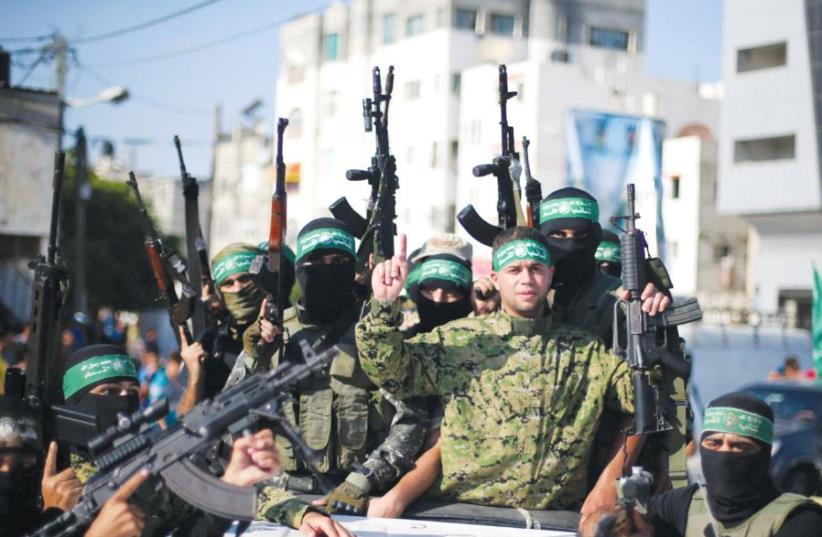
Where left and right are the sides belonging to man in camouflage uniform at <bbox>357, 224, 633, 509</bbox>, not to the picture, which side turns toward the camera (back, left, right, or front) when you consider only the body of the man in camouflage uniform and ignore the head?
front

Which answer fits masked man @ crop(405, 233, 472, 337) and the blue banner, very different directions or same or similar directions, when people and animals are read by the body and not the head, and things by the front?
same or similar directions

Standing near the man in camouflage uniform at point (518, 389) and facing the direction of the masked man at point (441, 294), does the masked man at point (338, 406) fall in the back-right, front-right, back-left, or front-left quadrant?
front-left

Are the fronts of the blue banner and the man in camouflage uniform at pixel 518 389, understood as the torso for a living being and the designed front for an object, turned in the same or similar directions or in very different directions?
same or similar directions

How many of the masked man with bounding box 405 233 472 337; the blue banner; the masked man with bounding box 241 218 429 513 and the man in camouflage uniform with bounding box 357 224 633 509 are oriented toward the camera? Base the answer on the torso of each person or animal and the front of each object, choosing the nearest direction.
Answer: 4

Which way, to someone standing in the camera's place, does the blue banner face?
facing the viewer

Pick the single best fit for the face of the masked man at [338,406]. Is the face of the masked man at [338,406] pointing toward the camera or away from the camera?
toward the camera

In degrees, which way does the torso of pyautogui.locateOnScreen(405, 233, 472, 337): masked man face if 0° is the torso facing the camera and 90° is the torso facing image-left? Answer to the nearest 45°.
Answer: approximately 0°

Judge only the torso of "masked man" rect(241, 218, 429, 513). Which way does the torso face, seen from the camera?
toward the camera

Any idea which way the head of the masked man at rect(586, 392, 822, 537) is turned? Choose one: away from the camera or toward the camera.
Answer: toward the camera

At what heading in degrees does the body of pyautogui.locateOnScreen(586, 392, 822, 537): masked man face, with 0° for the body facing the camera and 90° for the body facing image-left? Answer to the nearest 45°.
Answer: approximately 0°

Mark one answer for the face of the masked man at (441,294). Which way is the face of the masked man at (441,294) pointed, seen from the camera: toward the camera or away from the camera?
toward the camera

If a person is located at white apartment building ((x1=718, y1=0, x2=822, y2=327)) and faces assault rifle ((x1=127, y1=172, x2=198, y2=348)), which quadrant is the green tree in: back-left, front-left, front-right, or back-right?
front-right

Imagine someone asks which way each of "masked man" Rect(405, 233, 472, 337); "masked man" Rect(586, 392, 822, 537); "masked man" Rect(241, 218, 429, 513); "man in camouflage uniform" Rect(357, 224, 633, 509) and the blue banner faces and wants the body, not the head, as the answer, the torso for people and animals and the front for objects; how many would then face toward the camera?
5

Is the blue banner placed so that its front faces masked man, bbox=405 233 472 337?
yes
